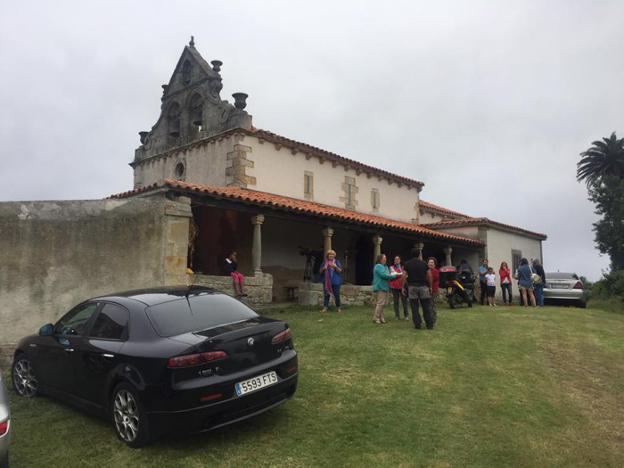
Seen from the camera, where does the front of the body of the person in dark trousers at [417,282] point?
away from the camera

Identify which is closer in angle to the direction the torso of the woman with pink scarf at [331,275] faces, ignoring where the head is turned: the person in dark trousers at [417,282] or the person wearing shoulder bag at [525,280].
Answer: the person in dark trousers

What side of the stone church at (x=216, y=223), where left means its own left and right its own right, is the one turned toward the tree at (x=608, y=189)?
left

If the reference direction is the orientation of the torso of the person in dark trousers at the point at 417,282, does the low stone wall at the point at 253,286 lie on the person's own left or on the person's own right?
on the person's own left

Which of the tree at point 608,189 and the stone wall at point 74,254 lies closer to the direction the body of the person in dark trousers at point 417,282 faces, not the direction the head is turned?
the tree

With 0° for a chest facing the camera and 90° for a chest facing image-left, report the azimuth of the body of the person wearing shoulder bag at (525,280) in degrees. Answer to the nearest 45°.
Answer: approximately 180°
